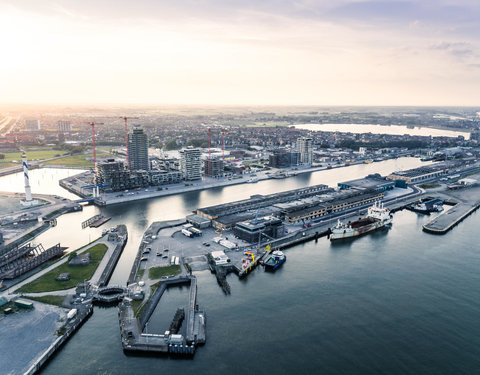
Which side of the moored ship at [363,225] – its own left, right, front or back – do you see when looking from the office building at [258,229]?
front

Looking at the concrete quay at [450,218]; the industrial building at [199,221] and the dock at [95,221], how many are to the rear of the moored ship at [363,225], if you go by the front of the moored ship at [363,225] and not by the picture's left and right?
1

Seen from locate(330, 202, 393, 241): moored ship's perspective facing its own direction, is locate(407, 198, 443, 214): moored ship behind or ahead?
behind

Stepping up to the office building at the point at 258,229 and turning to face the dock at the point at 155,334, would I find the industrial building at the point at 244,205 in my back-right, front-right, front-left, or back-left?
back-right

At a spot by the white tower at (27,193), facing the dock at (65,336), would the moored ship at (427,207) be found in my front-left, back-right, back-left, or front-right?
front-left

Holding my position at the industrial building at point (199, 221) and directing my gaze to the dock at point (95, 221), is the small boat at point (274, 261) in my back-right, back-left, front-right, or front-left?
back-left

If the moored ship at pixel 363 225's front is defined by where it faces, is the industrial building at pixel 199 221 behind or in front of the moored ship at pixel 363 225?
in front

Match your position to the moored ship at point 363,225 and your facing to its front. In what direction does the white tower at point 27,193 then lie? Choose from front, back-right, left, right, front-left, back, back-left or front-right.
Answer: front-right

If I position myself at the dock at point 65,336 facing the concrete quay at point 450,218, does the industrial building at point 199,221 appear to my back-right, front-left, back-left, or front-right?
front-left

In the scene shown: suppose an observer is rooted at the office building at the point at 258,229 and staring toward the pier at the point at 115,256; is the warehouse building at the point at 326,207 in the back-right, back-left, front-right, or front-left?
back-right

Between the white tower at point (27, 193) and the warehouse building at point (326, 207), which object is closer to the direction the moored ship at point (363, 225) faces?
the white tower
